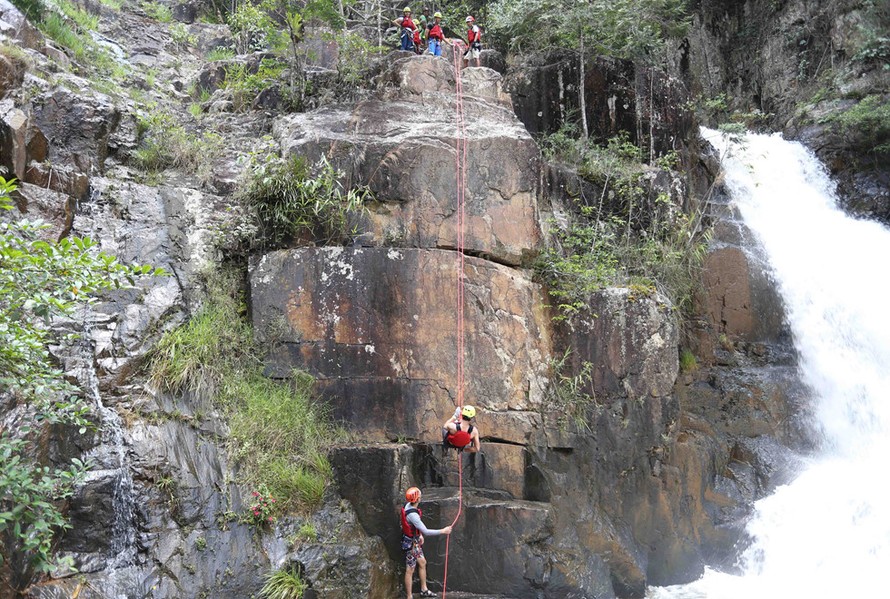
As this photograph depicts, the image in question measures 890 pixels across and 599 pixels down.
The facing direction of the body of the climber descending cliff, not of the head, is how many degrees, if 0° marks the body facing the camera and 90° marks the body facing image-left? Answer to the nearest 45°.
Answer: approximately 180°

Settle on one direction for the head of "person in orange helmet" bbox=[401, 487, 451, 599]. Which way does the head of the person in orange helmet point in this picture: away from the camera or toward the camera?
away from the camera

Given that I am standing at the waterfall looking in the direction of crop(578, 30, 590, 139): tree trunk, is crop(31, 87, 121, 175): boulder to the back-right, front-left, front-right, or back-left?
front-left

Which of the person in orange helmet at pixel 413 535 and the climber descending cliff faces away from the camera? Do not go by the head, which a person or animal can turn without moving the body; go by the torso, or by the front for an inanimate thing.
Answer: the climber descending cliff

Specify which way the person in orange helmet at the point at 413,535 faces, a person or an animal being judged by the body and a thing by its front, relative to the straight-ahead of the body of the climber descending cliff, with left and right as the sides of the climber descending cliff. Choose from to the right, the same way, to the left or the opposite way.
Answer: to the right

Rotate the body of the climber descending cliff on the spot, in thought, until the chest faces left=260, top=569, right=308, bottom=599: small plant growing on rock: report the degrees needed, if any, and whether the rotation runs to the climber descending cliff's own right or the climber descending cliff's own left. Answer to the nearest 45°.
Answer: approximately 135° to the climber descending cliff's own left

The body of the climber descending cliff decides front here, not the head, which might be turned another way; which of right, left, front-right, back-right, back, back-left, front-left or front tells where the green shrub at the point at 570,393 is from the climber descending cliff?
front-right

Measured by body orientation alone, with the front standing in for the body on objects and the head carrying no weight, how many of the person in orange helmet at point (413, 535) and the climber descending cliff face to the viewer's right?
1

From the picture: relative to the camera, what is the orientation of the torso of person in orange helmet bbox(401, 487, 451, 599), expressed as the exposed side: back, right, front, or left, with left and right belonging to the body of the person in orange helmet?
right
